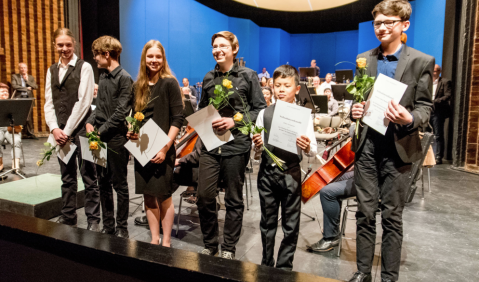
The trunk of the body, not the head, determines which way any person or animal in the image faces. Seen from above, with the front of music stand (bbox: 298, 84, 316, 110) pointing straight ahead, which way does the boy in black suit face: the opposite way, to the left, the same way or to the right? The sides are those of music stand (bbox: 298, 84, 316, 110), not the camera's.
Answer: the opposite way

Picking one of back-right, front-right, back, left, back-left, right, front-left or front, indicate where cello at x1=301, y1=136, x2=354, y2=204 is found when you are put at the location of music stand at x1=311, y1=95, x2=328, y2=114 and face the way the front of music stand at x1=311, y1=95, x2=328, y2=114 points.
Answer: back

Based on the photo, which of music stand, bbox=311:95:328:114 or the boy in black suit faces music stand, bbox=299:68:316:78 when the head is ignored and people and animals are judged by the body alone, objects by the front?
music stand, bbox=311:95:328:114

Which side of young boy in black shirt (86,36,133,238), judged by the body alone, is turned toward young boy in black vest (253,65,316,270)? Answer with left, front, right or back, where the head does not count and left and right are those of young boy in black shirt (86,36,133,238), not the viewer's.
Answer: left

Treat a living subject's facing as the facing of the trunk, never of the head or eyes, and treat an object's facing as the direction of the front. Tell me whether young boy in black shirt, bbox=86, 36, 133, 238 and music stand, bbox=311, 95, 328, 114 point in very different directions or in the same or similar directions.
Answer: very different directions

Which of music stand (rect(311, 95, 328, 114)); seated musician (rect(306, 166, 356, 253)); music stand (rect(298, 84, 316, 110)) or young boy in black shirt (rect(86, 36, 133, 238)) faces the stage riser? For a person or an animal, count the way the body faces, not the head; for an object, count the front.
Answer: the seated musician

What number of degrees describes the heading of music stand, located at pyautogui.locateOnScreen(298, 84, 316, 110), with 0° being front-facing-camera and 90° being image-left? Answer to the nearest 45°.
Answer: approximately 225°

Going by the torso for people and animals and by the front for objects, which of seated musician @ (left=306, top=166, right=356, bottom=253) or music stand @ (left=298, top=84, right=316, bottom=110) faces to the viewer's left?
the seated musician

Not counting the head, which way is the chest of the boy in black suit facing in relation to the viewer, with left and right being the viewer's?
facing the viewer and to the left of the viewer

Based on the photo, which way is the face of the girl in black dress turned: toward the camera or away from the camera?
toward the camera

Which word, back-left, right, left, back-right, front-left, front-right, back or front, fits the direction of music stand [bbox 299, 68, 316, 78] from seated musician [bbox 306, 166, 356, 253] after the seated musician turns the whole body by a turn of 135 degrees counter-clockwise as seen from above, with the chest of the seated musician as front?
back-left

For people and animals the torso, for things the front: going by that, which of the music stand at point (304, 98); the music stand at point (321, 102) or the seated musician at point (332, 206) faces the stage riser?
the seated musician

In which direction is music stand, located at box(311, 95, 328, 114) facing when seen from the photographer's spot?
facing away from the viewer

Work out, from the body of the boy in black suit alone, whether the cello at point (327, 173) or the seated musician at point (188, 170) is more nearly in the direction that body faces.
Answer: the seated musician

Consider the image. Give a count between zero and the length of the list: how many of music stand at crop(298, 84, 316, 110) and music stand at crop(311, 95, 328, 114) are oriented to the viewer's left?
0

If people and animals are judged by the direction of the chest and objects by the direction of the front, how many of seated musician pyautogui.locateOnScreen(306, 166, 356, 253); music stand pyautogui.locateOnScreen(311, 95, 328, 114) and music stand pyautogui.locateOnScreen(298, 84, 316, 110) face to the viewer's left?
1

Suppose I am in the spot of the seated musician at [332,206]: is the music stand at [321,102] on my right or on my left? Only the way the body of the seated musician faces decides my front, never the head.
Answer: on my right

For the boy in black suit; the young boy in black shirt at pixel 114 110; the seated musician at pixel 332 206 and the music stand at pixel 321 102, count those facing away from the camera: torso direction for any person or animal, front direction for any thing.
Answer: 1

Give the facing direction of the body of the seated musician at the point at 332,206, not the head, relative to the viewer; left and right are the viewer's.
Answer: facing to the left of the viewer
